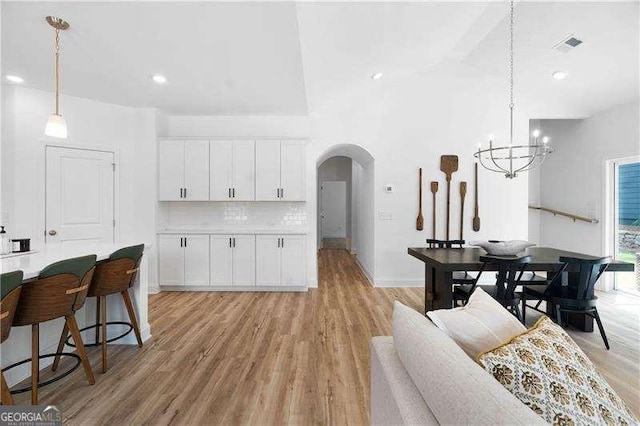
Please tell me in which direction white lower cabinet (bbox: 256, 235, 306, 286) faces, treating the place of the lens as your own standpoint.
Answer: facing the viewer

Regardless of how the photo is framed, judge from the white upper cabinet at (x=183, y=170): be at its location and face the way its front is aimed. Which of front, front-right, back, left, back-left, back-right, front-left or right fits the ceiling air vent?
front-left

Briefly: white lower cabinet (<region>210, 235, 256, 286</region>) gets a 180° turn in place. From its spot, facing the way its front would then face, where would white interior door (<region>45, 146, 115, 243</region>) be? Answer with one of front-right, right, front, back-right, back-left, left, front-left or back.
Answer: left

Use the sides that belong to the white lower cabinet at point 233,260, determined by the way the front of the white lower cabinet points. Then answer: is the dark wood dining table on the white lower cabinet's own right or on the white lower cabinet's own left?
on the white lower cabinet's own left

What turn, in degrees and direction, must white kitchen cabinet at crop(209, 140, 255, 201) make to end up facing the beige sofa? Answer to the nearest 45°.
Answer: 0° — it already faces it

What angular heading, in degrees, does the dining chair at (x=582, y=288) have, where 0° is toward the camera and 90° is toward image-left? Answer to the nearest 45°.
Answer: approximately 135°

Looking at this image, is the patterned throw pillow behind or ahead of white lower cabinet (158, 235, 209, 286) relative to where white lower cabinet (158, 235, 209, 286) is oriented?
ahead

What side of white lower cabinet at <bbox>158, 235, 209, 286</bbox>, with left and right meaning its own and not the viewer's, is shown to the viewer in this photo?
front

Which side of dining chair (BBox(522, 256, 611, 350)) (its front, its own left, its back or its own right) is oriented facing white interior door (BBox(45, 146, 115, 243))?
left

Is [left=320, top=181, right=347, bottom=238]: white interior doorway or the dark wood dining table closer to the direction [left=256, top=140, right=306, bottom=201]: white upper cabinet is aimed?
the dark wood dining table

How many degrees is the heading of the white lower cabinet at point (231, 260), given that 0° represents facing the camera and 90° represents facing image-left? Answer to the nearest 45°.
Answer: approximately 0°

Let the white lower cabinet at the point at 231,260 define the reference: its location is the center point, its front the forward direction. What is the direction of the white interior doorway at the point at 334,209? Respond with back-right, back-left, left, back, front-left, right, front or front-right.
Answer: back-left

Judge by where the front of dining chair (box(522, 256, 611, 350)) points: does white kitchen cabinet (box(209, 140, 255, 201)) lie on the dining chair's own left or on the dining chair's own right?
on the dining chair's own left

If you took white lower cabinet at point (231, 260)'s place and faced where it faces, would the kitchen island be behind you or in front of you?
in front

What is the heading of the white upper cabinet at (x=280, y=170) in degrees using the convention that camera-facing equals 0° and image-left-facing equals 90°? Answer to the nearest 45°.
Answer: approximately 0°

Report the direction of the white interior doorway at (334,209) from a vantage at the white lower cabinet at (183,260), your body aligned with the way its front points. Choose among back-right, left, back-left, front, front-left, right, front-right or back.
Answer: back-left
